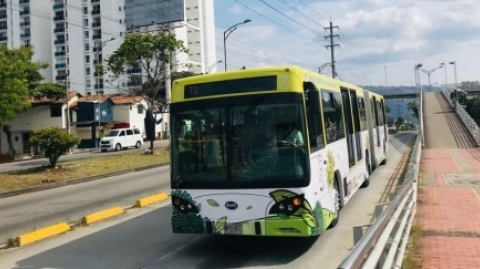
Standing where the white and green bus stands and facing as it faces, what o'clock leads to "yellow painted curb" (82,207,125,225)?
The yellow painted curb is roughly at 1 o'clock from the white and green bus.

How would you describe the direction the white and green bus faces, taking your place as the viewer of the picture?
facing the viewer and to the left of the viewer

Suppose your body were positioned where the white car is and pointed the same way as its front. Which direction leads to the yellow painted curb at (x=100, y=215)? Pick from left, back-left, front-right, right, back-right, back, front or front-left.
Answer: front-left

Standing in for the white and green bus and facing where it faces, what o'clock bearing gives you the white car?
The white car is roughly at 4 o'clock from the white and green bus.

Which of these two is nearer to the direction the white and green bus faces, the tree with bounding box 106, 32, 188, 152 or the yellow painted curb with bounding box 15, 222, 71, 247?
the yellow painted curb

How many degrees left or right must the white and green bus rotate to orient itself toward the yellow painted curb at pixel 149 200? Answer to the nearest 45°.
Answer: approximately 90° to its right

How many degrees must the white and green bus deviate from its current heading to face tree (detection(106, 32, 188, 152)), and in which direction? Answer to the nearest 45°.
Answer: approximately 135° to its right

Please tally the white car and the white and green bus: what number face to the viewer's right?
0

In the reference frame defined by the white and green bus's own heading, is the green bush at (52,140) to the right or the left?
on its right

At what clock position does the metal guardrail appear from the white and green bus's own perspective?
The metal guardrail is roughly at 9 o'clock from the white and green bus.

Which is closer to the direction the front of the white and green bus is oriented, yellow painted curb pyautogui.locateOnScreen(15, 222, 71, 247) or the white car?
the yellow painted curb
